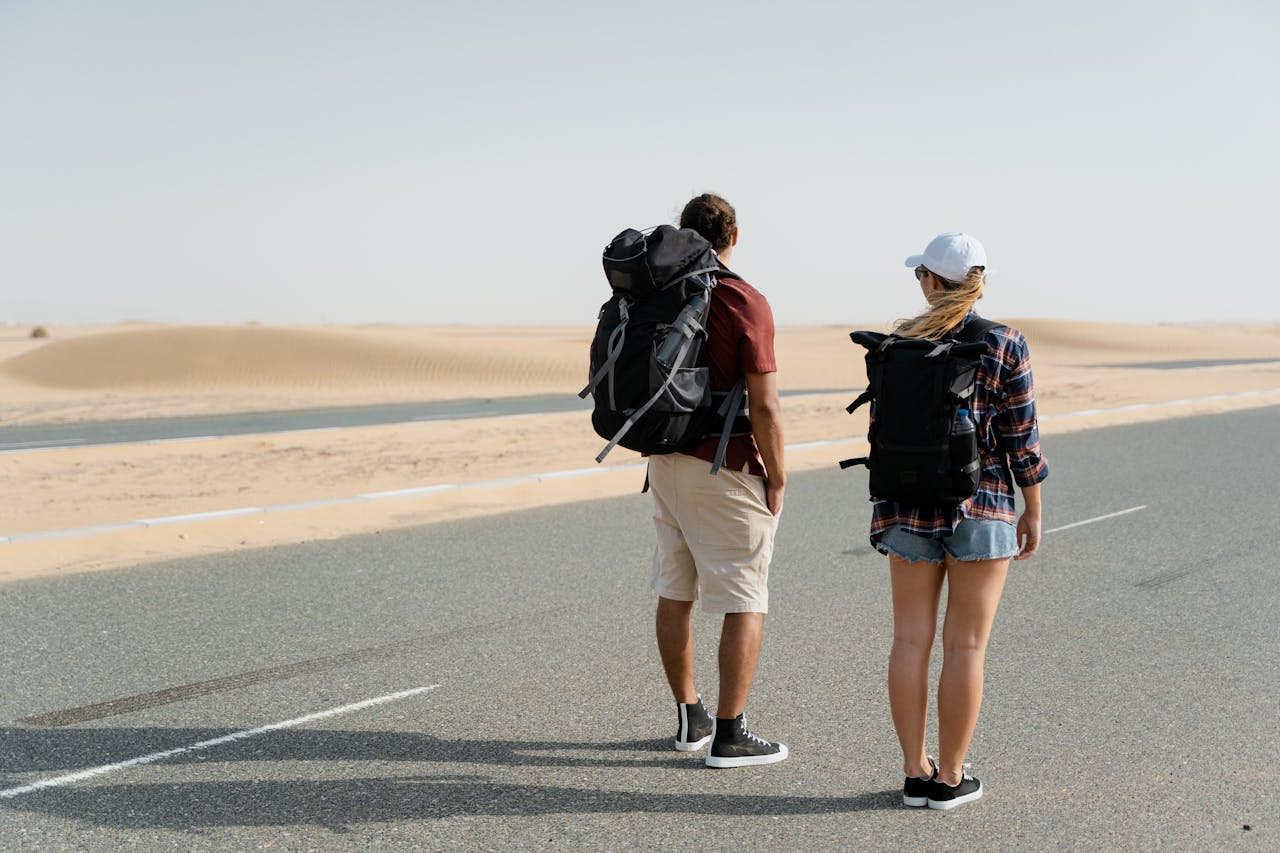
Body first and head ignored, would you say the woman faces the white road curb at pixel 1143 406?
yes

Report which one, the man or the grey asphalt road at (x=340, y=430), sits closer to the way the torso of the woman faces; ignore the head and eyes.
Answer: the grey asphalt road

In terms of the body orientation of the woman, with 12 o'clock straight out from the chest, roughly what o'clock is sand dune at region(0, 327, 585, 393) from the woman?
The sand dune is roughly at 11 o'clock from the woman.

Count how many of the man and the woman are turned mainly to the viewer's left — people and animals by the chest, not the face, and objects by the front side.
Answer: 0

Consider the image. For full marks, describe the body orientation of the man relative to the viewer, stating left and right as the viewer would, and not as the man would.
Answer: facing away from the viewer and to the right of the viewer

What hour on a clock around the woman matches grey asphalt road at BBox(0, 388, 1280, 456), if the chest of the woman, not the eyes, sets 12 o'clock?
The grey asphalt road is roughly at 11 o'clock from the woman.

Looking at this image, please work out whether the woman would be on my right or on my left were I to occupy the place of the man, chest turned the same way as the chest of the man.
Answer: on my right

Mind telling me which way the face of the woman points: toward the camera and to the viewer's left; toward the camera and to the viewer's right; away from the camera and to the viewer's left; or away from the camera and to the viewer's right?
away from the camera and to the viewer's left

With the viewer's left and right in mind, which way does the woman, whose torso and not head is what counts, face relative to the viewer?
facing away from the viewer
